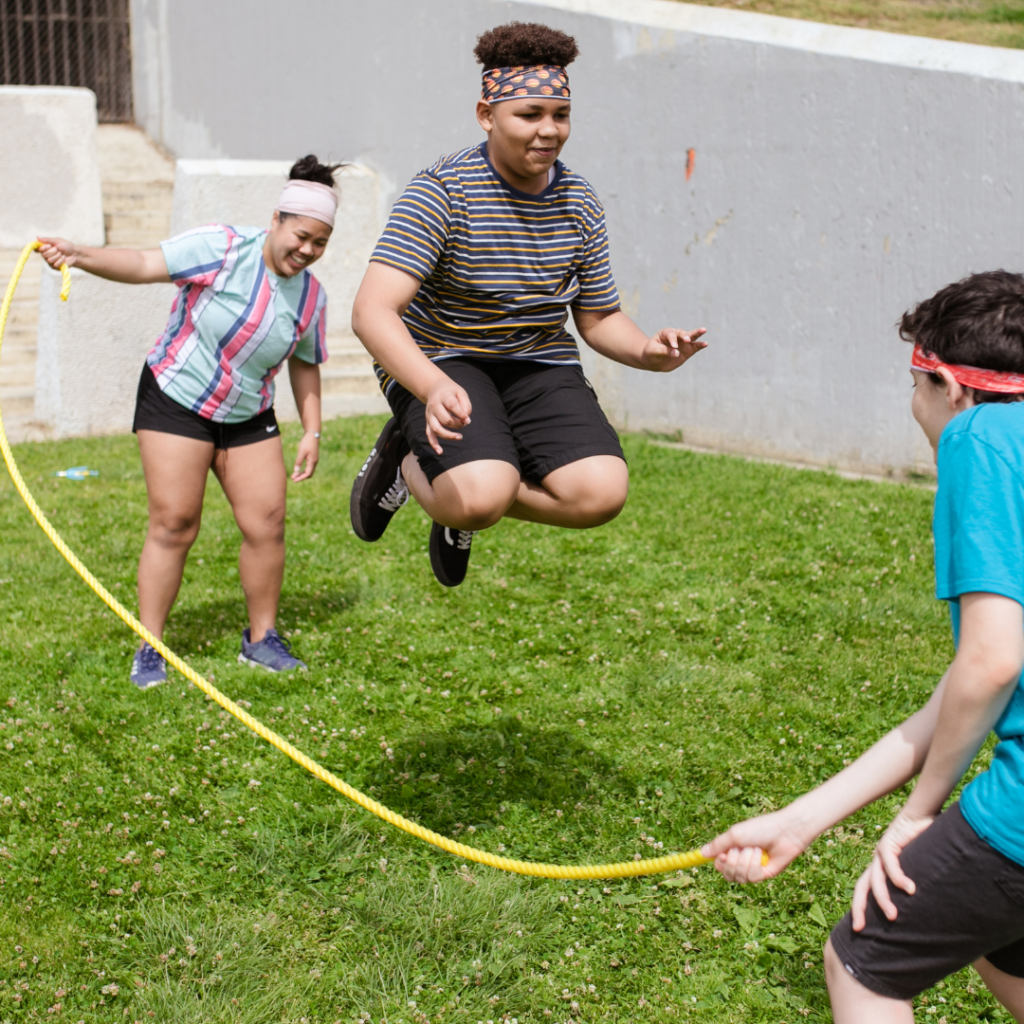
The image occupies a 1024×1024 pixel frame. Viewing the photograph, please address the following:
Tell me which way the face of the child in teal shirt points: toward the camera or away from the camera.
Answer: away from the camera

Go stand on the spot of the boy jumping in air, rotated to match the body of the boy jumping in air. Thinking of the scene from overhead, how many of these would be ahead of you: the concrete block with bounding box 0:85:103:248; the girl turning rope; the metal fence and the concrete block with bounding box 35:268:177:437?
0

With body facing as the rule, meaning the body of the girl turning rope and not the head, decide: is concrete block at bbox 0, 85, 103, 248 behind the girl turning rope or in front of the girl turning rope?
behind

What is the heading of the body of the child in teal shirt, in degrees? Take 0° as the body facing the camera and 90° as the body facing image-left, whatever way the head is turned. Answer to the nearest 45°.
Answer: approximately 135°

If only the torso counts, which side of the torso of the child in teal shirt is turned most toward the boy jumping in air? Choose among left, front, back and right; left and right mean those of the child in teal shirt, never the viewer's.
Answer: front

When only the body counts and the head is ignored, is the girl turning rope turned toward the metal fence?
no

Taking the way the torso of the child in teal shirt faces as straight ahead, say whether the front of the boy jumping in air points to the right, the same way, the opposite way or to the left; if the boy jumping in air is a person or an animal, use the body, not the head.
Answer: the opposite way

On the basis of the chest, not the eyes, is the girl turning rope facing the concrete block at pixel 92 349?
no

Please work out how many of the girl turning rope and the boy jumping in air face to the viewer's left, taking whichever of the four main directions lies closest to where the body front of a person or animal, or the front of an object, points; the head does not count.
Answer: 0

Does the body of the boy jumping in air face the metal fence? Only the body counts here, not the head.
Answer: no

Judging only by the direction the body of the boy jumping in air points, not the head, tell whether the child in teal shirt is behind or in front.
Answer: in front

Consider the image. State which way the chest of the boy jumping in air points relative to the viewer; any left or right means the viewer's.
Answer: facing the viewer and to the right of the viewer

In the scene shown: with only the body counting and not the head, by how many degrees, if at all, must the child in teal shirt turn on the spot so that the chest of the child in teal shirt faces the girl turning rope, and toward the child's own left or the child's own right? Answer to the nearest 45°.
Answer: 0° — they already face them

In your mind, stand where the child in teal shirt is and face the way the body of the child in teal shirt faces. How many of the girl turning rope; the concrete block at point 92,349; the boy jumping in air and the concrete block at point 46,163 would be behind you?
0

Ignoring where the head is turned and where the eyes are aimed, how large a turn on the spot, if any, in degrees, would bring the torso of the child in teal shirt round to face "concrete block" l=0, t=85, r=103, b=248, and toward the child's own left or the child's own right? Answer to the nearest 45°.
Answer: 0° — they already face it
